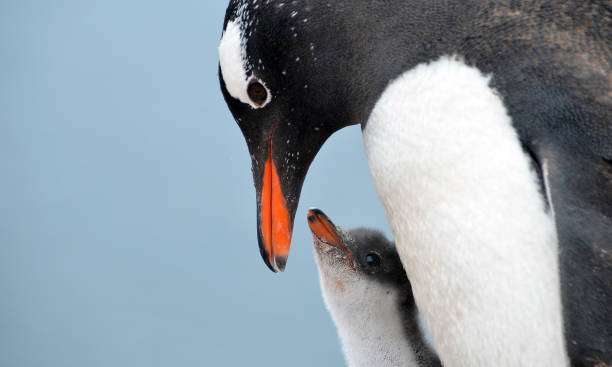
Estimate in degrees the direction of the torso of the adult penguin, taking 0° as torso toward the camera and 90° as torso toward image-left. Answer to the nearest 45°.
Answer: approximately 90°
